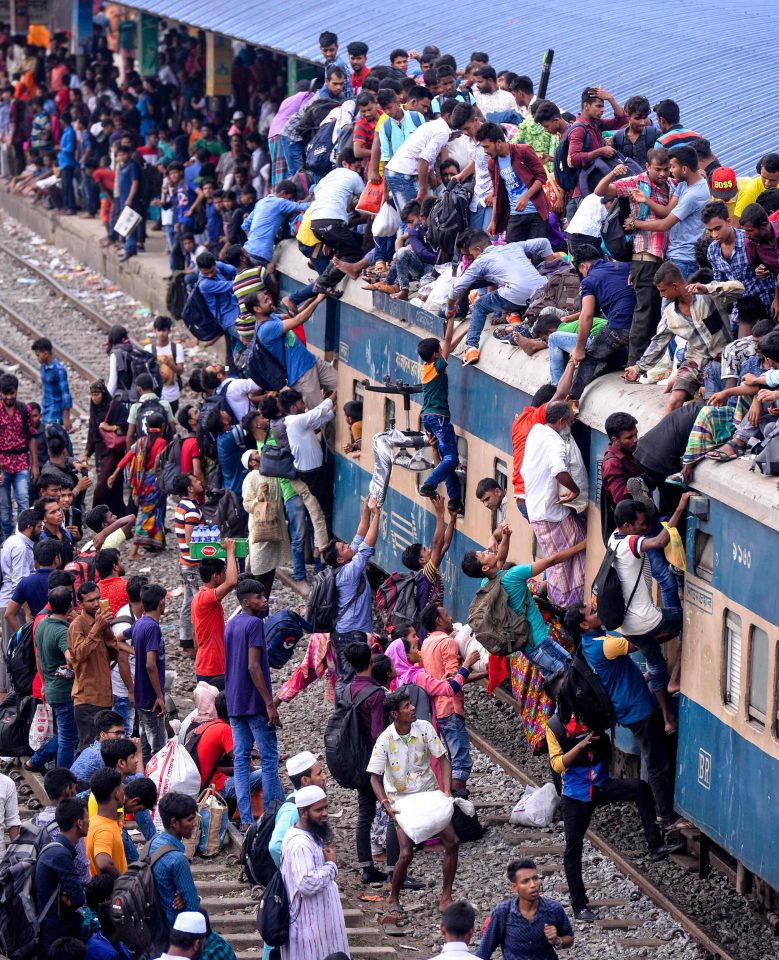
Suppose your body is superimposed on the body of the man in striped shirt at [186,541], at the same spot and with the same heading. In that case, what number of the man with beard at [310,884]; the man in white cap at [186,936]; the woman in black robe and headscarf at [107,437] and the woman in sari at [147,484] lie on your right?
2

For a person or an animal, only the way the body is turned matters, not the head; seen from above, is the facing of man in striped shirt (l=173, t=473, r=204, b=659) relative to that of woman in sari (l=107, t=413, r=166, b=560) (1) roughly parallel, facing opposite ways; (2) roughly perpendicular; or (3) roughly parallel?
roughly perpendicular

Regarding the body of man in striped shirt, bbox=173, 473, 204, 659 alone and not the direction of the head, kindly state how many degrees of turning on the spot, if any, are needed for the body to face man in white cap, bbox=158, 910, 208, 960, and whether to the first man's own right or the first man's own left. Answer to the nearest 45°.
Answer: approximately 90° to the first man's own right

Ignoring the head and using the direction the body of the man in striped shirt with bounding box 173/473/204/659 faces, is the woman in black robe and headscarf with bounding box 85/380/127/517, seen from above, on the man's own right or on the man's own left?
on the man's own left

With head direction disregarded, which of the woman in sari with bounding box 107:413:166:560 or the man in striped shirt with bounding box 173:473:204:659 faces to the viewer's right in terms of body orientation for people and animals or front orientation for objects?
the man in striped shirt

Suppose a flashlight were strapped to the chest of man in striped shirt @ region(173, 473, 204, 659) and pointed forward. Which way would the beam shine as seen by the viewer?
to the viewer's right
